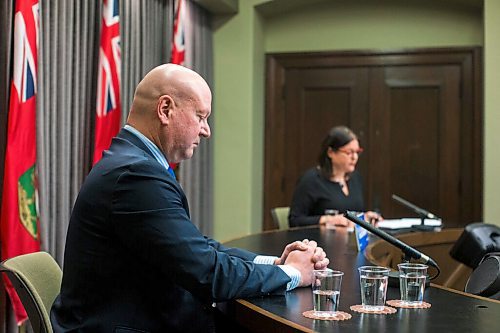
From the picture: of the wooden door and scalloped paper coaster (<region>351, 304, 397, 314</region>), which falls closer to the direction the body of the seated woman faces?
the scalloped paper coaster

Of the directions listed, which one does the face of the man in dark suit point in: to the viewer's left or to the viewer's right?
to the viewer's right

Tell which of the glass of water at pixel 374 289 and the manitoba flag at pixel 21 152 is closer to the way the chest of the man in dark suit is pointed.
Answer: the glass of water

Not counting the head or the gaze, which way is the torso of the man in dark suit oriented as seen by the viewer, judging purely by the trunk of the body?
to the viewer's right

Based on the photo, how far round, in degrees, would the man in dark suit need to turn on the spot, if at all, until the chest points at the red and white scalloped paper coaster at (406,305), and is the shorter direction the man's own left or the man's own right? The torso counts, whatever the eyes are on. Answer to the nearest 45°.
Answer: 0° — they already face it

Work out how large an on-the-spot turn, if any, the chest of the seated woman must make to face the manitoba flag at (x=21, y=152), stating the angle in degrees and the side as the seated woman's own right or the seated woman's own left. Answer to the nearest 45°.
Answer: approximately 90° to the seated woman's own right

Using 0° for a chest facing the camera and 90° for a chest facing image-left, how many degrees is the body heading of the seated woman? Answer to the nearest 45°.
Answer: approximately 315°
